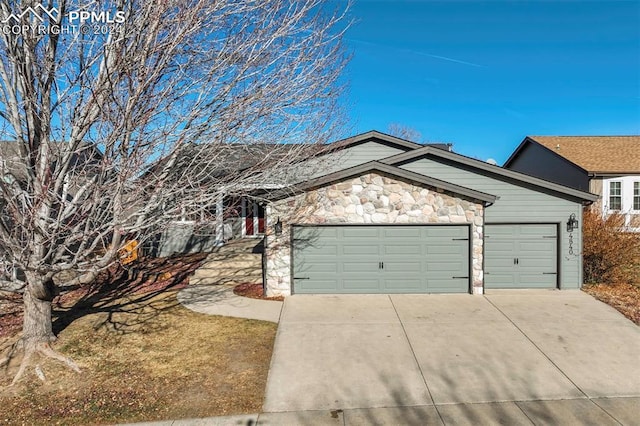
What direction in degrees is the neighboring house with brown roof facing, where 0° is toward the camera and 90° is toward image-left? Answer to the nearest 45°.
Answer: approximately 0°

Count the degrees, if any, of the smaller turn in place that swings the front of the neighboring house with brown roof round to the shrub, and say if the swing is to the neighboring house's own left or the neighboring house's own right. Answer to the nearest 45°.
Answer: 0° — it already faces it
